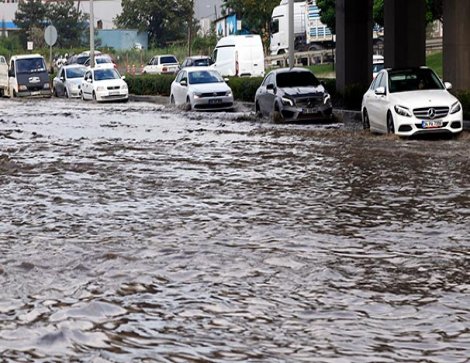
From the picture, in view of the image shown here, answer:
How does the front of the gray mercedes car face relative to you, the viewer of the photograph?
facing the viewer and to the right of the viewer

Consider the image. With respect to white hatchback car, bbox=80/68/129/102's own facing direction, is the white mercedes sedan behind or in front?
in front

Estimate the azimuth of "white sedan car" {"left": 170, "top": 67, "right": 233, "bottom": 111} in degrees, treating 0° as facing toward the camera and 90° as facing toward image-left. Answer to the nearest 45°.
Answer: approximately 315°

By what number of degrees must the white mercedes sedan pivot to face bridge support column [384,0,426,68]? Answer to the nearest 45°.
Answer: approximately 135° to its left
